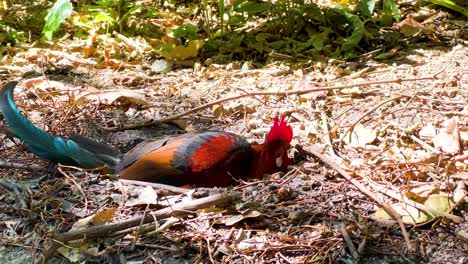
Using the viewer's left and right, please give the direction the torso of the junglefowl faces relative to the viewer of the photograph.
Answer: facing to the right of the viewer

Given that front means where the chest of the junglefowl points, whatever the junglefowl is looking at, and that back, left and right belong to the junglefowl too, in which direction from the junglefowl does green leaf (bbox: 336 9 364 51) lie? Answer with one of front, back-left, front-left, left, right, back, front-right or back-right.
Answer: front-left

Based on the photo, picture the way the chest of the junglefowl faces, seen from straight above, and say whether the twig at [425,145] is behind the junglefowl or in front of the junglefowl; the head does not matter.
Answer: in front

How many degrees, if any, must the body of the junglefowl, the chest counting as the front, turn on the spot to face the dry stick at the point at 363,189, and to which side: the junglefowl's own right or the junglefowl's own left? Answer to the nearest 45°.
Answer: approximately 45° to the junglefowl's own right

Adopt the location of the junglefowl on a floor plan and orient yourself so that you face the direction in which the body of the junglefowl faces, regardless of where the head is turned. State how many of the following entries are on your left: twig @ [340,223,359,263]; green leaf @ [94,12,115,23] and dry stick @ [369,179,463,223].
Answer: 1

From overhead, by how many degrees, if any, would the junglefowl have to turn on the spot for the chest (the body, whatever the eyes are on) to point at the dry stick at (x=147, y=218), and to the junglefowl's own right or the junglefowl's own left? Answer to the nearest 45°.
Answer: approximately 90° to the junglefowl's own right

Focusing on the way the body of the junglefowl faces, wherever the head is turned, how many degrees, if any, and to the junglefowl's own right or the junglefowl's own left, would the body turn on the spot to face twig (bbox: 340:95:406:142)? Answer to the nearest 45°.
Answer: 0° — it already faces it

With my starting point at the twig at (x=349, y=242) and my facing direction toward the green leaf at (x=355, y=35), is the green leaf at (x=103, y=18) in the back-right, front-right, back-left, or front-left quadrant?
front-left

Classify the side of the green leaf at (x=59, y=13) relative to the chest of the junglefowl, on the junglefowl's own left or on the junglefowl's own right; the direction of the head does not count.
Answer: on the junglefowl's own left

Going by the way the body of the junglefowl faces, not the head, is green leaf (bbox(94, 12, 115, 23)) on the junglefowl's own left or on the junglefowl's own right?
on the junglefowl's own left

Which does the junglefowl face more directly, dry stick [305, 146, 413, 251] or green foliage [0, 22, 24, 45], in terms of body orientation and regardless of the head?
the dry stick

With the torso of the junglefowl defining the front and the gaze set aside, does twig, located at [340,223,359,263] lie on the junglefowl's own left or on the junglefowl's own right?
on the junglefowl's own right
